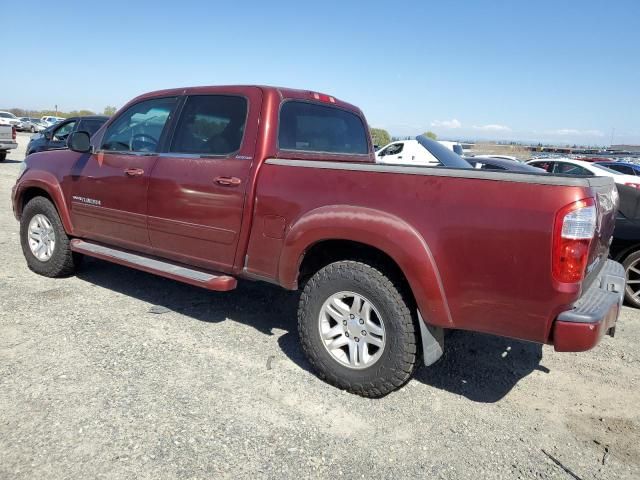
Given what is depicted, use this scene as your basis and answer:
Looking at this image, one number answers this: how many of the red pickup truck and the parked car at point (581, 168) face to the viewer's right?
0

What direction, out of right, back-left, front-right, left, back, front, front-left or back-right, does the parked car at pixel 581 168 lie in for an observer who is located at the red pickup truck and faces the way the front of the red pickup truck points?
right

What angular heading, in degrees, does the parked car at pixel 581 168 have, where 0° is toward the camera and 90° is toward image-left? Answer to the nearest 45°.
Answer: approximately 135°

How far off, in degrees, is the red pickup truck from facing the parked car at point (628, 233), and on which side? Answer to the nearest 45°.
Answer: approximately 90° to its right

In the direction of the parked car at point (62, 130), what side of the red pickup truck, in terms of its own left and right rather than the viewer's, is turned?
front

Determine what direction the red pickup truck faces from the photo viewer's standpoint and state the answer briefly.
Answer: facing away from the viewer and to the left of the viewer

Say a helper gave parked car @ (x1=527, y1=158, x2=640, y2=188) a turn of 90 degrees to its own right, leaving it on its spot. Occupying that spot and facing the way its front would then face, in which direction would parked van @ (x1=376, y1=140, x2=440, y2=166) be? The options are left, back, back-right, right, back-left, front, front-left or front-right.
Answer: back-left

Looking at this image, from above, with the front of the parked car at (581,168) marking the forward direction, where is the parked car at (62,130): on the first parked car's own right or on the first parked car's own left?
on the first parked car's own left

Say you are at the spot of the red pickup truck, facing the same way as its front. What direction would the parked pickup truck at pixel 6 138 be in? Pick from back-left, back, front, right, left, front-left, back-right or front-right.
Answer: front

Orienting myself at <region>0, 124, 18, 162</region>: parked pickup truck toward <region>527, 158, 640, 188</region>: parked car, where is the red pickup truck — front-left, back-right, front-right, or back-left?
front-right

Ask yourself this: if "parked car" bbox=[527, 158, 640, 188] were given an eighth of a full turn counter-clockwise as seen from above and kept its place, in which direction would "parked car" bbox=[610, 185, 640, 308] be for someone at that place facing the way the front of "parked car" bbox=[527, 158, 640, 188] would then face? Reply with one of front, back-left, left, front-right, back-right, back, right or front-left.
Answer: left
